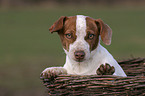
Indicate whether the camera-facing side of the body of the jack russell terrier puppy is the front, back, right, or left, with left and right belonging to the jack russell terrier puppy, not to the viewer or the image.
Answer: front
